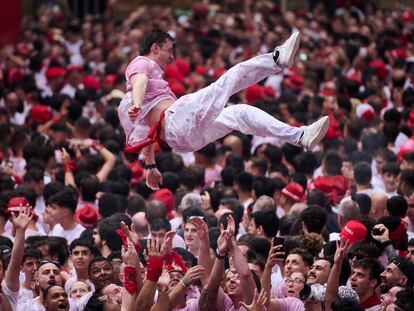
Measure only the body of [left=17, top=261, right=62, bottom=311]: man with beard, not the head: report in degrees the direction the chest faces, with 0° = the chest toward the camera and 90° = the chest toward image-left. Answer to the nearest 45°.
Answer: approximately 315°
